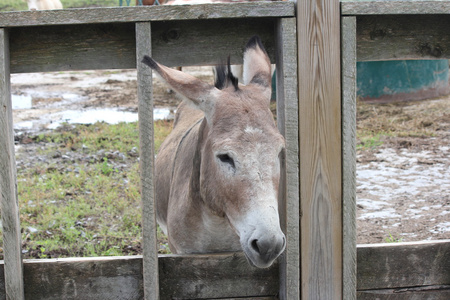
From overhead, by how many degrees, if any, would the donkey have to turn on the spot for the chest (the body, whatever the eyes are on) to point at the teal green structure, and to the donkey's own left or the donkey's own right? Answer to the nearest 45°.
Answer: approximately 90° to the donkey's own left

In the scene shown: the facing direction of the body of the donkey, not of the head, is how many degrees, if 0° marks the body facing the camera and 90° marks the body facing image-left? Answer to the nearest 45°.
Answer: approximately 315°
